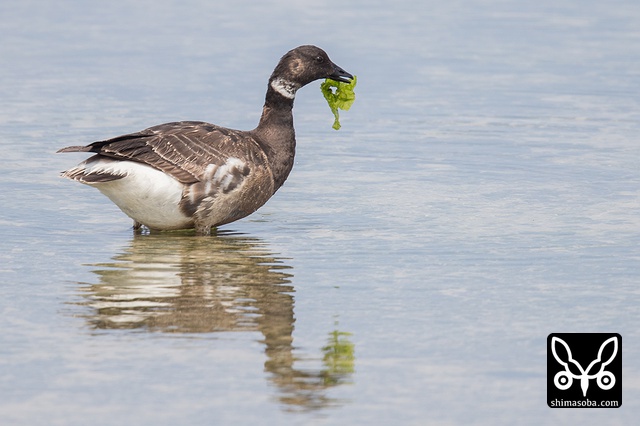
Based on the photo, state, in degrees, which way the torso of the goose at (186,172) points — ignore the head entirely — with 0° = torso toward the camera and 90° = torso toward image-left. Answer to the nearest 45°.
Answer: approximately 270°
